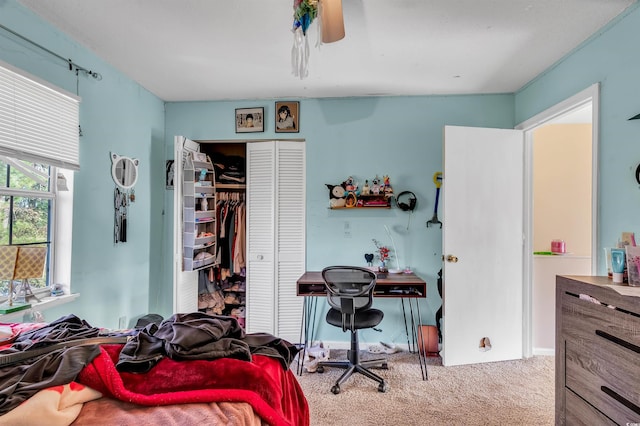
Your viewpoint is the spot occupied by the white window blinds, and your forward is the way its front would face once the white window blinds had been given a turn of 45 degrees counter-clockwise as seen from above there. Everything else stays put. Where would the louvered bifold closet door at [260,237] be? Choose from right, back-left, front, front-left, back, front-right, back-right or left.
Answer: front

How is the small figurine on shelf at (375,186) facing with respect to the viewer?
toward the camera

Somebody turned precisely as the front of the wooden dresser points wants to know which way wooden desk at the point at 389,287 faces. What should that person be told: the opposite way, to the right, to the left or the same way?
to the left

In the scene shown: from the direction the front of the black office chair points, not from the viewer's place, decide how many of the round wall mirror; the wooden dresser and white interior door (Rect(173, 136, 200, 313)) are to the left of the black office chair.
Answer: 2

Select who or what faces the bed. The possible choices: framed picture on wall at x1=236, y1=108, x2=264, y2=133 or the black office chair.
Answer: the framed picture on wall

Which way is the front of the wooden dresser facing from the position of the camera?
facing the viewer and to the left of the viewer

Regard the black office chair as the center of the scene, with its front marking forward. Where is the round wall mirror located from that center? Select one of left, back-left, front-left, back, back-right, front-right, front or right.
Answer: left

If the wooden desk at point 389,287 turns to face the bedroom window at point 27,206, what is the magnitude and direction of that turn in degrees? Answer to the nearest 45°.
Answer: approximately 45° to its right

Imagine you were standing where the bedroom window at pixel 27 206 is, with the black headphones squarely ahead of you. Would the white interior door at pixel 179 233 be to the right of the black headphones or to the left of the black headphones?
left

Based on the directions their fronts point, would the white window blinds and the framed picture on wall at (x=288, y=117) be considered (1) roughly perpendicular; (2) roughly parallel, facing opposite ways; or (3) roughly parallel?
roughly perpendicular

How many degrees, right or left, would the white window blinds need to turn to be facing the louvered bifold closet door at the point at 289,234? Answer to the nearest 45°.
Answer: approximately 45° to its left

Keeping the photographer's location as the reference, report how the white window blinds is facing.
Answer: facing the viewer and to the right of the viewer

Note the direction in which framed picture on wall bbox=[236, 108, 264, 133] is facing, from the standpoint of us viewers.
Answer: facing the viewer

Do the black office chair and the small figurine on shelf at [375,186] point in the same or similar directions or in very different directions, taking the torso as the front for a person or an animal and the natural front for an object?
very different directions

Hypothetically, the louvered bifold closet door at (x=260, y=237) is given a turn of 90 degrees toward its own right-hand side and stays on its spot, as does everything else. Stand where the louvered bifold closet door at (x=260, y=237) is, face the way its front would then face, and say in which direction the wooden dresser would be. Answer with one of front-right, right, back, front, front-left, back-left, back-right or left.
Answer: back-left

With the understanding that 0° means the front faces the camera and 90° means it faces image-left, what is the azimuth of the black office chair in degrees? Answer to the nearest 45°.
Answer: approximately 180°

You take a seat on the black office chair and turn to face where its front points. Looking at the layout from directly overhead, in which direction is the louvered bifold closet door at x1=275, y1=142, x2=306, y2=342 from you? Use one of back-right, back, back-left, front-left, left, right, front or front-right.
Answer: front-left

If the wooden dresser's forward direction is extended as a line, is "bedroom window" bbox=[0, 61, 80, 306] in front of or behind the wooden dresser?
in front
